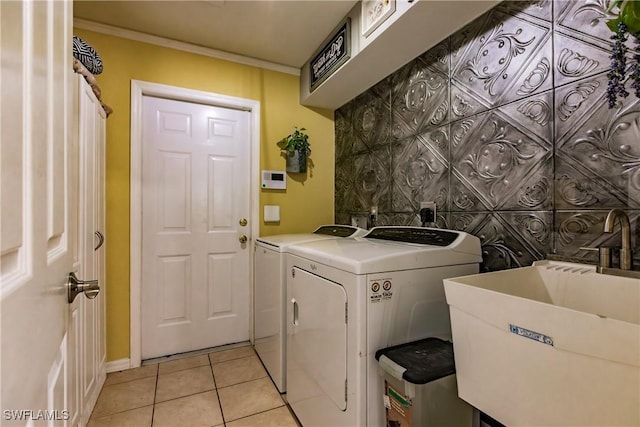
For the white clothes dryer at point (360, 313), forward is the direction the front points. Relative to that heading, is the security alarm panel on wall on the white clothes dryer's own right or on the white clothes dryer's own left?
on the white clothes dryer's own right

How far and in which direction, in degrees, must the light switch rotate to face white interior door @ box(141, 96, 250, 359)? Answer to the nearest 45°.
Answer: approximately 90° to its right

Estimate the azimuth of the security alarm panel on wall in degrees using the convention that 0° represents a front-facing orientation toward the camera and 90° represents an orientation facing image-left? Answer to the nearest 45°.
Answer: approximately 0°

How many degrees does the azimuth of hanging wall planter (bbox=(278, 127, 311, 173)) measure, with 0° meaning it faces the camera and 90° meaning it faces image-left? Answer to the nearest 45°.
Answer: approximately 0°
